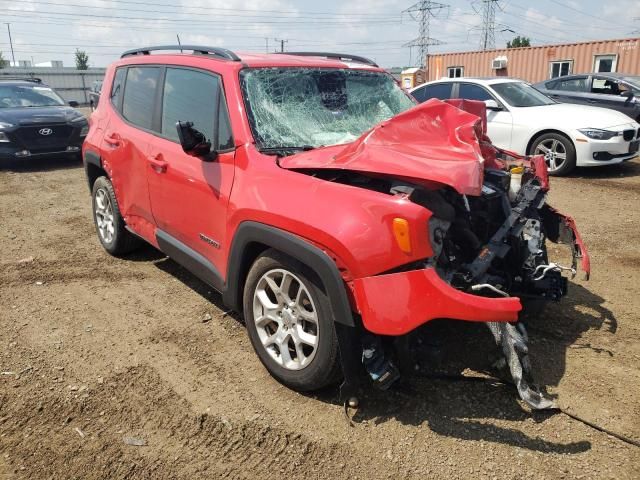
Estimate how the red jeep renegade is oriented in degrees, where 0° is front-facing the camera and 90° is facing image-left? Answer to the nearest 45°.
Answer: approximately 315°

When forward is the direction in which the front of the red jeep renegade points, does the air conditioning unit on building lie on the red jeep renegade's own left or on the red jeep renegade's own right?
on the red jeep renegade's own left

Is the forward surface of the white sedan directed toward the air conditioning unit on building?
no

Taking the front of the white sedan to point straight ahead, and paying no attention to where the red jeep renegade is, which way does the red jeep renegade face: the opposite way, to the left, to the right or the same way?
the same way

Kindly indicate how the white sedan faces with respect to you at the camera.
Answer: facing the viewer and to the right of the viewer

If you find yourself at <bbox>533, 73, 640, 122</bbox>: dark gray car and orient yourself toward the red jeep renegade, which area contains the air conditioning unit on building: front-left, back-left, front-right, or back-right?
back-right

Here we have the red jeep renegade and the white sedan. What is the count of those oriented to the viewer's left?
0

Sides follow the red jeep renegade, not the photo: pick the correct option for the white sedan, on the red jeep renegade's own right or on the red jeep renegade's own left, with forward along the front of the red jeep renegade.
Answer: on the red jeep renegade's own left

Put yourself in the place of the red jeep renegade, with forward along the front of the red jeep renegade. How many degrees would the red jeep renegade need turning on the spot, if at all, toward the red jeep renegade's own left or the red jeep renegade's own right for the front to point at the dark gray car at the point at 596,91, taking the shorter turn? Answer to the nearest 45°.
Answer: approximately 90° to the red jeep renegade's own left
